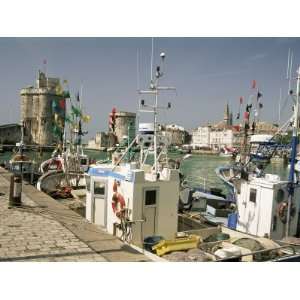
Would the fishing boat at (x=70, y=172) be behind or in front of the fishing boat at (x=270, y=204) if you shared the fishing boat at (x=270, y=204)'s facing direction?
in front

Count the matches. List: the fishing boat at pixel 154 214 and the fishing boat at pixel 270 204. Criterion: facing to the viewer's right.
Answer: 0

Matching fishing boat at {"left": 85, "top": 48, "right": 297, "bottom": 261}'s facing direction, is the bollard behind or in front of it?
in front

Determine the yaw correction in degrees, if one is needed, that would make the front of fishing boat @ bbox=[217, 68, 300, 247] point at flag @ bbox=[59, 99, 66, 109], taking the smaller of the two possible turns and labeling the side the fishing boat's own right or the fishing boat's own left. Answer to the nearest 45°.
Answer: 0° — it already faces it

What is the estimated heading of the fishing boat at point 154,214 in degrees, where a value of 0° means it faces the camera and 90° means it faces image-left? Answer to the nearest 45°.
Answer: approximately 135°

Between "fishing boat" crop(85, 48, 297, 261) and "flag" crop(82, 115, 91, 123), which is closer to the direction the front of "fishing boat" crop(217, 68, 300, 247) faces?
the flag

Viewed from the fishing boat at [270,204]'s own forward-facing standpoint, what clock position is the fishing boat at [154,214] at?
the fishing boat at [154,214] is roughly at 9 o'clock from the fishing boat at [270,204].

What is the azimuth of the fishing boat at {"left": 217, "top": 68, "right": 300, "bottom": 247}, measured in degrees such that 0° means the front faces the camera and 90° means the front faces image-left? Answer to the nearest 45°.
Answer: approximately 135°
